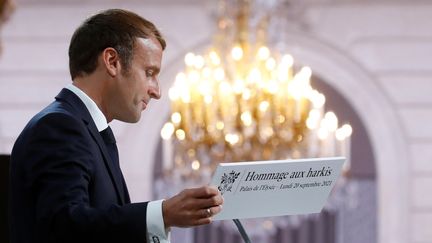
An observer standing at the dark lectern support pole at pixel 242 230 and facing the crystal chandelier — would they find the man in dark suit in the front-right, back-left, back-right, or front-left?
back-left

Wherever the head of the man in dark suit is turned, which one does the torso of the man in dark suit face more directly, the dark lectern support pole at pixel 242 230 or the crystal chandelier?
the dark lectern support pole

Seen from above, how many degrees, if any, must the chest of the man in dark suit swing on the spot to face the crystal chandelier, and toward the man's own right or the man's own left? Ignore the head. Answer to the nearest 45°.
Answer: approximately 90° to the man's own left

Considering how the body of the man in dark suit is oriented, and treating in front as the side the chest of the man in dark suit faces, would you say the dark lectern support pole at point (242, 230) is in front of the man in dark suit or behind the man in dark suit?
in front

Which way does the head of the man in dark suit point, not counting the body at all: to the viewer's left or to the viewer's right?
to the viewer's right

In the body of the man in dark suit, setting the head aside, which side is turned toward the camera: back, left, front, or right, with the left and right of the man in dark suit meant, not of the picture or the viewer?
right
